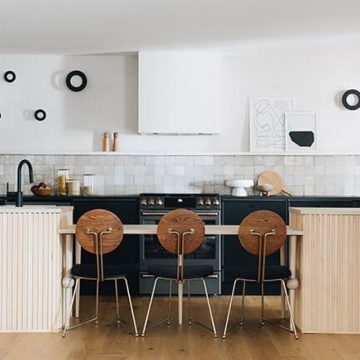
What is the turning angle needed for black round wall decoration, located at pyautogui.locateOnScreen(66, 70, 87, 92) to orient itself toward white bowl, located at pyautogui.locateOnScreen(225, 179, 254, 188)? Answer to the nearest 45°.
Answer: approximately 90° to its left

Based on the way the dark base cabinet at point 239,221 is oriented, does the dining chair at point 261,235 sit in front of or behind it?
in front

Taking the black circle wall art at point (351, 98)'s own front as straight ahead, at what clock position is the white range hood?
The white range hood is roughly at 2 o'clock from the black circle wall art.

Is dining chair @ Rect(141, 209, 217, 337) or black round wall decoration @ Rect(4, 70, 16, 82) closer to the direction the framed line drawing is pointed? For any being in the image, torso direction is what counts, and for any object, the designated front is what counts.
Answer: the dining chair

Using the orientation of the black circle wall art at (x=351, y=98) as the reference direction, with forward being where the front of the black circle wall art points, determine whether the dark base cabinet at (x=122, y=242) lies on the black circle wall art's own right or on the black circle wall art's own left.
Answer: on the black circle wall art's own right

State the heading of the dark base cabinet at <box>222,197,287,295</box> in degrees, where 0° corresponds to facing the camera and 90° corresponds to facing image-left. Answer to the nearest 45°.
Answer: approximately 0°

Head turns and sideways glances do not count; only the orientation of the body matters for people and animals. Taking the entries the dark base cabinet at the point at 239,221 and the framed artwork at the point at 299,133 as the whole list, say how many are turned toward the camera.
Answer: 2

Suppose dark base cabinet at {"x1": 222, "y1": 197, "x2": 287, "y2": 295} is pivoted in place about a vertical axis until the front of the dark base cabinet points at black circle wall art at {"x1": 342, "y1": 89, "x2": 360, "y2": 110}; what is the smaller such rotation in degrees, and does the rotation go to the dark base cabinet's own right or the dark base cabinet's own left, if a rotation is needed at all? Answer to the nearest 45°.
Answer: approximately 135° to the dark base cabinet's own left

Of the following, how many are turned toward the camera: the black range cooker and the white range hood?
2

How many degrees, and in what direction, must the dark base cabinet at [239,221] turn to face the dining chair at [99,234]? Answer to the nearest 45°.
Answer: approximately 45° to its right

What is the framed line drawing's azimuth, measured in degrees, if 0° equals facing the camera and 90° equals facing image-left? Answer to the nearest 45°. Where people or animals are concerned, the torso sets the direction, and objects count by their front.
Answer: approximately 0°
